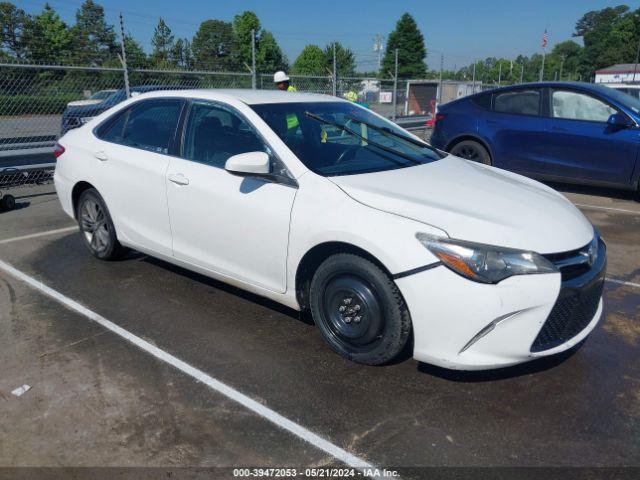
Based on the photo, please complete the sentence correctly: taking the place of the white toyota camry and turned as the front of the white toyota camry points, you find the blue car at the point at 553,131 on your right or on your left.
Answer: on your left

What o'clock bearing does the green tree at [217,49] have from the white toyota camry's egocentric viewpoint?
The green tree is roughly at 7 o'clock from the white toyota camry.

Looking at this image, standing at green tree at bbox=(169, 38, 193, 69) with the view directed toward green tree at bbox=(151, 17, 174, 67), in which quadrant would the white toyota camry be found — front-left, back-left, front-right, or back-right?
back-left

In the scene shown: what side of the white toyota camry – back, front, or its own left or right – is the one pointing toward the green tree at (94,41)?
back

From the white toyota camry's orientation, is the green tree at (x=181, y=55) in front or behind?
behind

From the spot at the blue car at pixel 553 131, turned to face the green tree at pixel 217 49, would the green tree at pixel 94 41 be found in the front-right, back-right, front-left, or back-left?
front-left

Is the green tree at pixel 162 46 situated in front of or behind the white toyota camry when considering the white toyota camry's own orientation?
behind

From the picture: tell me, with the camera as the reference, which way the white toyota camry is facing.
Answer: facing the viewer and to the right of the viewer

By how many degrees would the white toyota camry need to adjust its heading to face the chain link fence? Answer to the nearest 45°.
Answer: approximately 180°
